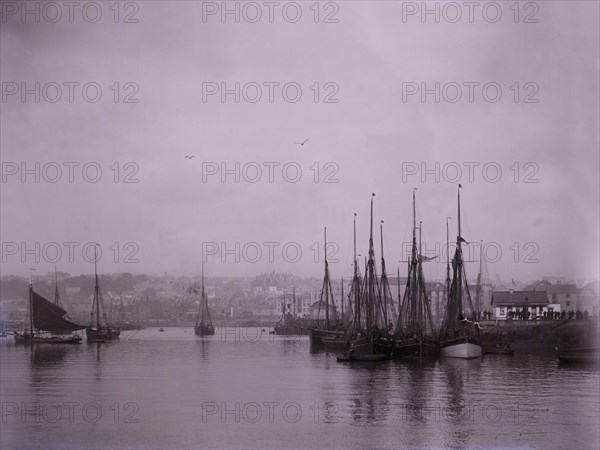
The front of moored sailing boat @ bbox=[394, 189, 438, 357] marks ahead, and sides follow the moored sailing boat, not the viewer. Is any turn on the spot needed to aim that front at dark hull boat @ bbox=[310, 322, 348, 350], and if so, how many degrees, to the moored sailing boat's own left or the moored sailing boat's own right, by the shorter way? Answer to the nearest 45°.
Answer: approximately 135° to the moored sailing boat's own right

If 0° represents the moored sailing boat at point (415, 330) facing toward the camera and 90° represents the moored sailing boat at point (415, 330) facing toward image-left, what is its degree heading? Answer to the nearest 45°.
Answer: approximately 0°

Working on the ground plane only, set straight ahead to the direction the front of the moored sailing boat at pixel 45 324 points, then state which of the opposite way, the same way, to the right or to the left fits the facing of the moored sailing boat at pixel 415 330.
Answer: to the left

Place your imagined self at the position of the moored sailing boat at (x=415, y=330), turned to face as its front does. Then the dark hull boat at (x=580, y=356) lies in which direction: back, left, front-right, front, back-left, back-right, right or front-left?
front-left

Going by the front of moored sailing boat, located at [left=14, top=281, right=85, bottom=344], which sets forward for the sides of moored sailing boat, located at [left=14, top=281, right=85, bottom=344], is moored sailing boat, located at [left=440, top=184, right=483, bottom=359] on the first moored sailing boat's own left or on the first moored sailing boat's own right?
on the first moored sailing boat's own left

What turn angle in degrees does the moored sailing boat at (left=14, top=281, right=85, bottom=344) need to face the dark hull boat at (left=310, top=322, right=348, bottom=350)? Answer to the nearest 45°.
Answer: approximately 135° to its left

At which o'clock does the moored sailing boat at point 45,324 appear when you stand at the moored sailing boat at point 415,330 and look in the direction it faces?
the moored sailing boat at point 45,324 is roughly at 4 o'clock from the moored sailing boat at point 415,330.

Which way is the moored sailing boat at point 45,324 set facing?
to the viewer's left

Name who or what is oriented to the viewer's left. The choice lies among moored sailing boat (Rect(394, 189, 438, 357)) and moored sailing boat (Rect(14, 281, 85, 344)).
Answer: moored sailing boat (Rect(14, 281, 85, 344))

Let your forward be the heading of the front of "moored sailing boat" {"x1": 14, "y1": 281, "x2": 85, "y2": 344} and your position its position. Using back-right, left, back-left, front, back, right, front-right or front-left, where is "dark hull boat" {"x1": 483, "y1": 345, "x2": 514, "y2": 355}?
back-left

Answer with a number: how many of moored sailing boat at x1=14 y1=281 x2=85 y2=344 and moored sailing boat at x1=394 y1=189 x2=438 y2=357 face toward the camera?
1
